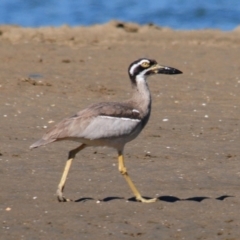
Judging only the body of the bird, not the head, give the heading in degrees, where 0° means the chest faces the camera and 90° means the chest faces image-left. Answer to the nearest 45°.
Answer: approximately 270°
